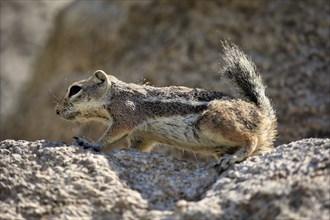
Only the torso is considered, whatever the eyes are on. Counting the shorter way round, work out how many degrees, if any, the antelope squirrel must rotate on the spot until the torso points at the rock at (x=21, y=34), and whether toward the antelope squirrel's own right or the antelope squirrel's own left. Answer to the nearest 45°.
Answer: approximately 45° to the antelope squirrel's own right

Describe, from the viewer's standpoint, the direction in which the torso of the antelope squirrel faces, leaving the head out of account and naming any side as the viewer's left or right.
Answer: facing to the left of the viewer
